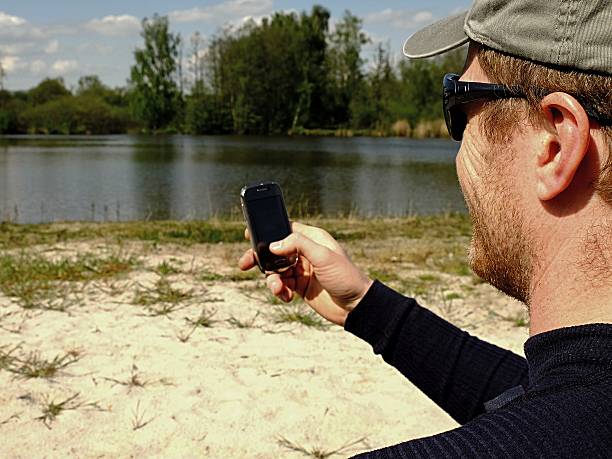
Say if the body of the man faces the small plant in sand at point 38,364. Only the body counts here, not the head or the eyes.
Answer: yes

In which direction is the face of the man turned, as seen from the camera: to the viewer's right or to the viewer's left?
to the viewer's left

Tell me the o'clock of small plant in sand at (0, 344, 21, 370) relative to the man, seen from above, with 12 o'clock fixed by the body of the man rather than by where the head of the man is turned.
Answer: The small plant in sand is roughly at 12 o'clock from the man.

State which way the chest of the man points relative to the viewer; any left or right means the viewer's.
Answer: facing away from the viewer and to the left of the viewer

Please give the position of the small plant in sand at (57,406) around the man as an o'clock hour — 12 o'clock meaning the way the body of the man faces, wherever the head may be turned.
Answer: The small plant in sand is roughly at 12 o'clock from the man.

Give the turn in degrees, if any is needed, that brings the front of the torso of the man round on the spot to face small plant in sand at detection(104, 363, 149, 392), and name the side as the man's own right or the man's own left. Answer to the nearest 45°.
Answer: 0° — they already face it
